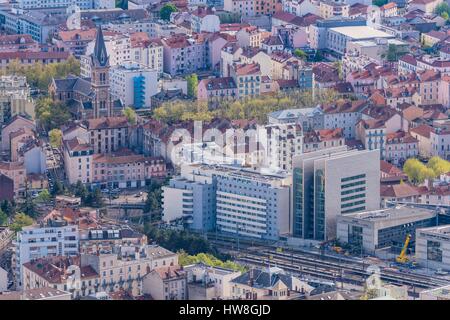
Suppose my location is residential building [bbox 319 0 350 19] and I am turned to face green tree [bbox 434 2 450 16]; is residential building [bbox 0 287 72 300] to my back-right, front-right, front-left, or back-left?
back-right

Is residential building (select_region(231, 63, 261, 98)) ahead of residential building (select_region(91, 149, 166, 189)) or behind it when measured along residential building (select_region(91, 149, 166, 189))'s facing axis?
behind

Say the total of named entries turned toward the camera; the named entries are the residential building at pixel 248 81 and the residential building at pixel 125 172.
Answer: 2

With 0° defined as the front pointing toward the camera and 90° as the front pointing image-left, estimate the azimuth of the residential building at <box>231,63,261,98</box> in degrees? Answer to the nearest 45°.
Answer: approximately 0°

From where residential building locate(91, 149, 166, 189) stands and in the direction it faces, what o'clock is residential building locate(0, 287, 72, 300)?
residential building locate(0, 287, 72, 300) is roughly at 12 o'clock from residential building locate(91, 149, 166, 189).

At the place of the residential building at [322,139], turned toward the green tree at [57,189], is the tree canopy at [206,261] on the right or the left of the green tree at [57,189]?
left

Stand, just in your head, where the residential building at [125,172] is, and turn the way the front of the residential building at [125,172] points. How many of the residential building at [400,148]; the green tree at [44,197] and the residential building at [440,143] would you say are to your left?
2

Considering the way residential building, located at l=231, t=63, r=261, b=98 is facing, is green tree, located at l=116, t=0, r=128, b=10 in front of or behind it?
behind

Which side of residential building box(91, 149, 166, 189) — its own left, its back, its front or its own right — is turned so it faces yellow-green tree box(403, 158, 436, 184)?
left
